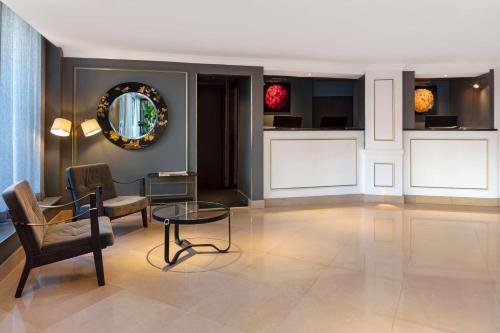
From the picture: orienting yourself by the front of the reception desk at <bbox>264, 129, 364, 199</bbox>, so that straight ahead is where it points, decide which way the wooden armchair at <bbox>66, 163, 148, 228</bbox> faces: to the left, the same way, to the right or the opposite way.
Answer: to the left

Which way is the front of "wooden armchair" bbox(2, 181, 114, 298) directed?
to the viewer's right

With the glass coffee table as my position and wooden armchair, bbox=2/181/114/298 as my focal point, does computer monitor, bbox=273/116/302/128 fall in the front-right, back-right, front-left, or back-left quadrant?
back-right

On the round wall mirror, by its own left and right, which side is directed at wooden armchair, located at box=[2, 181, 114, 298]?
front

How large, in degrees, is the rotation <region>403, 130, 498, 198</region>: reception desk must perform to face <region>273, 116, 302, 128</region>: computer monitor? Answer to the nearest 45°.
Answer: approximately 45° to its right

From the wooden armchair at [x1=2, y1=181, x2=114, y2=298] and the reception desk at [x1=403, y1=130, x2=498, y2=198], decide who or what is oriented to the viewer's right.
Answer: the wooden armchair

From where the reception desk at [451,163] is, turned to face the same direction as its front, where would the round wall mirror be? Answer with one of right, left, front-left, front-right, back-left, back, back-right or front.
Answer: front-right

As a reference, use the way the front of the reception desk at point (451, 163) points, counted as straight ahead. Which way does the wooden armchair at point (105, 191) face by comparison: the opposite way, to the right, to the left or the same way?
to the left

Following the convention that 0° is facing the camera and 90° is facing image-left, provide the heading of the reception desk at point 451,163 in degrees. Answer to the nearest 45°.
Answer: approximately 0°

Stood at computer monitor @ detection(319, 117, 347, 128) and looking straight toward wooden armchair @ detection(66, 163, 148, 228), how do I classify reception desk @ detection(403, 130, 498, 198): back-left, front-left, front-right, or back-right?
back-left

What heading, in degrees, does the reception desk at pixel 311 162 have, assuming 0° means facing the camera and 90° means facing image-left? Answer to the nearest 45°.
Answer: approximately 0°

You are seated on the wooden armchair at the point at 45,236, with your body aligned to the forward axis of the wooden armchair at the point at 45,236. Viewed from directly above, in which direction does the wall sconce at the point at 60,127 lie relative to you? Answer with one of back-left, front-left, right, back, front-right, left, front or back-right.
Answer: left

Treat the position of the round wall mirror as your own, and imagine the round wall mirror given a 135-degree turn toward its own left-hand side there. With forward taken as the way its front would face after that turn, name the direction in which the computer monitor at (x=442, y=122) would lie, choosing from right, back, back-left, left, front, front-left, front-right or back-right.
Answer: front-right
